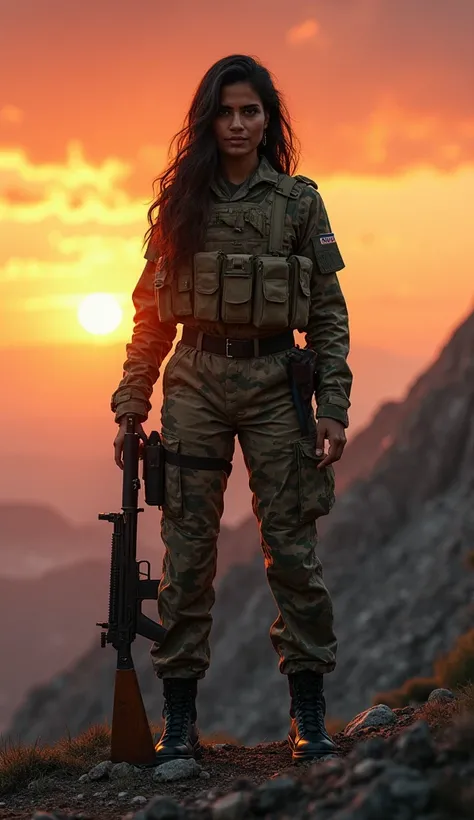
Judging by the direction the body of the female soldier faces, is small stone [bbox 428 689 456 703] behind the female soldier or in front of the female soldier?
behind

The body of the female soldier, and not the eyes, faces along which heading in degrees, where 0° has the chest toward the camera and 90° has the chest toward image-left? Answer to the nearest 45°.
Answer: approximately 0°

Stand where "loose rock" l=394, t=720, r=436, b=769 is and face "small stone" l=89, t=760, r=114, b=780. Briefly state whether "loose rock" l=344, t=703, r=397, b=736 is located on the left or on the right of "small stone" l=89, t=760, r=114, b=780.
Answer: right

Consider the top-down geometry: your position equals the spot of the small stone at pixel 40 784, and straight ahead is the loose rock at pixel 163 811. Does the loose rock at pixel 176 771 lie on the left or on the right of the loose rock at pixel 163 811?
left

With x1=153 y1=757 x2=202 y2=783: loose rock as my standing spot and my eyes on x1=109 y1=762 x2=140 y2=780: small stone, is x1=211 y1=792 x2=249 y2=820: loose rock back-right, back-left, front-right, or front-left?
back-left
